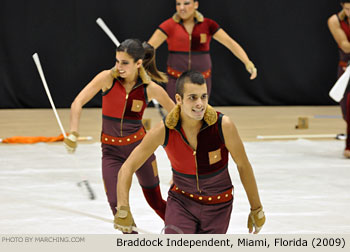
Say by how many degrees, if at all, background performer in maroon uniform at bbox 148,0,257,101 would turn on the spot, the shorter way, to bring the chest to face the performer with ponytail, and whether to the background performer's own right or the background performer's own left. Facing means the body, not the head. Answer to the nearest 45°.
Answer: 0° — they already face them

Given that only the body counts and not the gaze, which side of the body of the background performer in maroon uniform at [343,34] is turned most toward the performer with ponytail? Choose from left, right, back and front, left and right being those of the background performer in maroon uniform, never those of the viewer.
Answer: right

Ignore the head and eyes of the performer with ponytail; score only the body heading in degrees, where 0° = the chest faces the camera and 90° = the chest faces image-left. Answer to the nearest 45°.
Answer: approximately 0°

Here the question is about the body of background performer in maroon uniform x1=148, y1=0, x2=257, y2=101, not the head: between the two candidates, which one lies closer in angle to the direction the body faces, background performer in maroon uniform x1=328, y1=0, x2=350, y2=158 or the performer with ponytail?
the performer with ponytail

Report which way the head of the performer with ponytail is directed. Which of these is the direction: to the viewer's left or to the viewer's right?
to the viewer's left

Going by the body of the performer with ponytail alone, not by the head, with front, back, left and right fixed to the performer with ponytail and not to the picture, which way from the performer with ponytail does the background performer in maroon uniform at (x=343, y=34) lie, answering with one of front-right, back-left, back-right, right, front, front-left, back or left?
back-left

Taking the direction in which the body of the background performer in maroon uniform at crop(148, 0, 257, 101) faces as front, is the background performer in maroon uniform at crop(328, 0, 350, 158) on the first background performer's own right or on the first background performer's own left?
on the first background performer's own left

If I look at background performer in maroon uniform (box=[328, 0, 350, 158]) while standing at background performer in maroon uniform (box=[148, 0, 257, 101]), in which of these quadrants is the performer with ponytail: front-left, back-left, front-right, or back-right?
back-right

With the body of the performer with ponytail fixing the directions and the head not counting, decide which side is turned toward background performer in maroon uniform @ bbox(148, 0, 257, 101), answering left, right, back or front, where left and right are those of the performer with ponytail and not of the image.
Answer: back

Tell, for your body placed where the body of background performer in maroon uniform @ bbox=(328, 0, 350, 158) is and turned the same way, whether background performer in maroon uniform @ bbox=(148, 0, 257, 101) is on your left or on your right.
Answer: on your right

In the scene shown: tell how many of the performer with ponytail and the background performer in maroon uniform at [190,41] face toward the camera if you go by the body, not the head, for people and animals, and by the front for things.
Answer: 2
